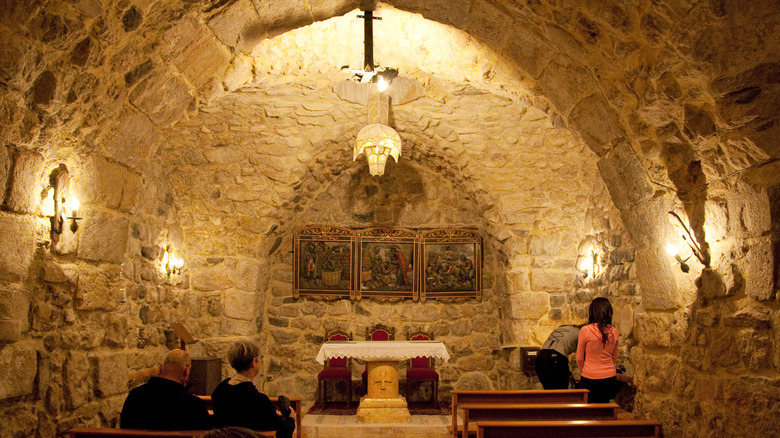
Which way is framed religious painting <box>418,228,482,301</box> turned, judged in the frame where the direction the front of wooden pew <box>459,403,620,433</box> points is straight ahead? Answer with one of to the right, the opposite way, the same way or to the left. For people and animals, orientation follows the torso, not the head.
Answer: the opposite way

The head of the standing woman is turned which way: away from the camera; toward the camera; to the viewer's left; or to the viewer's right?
away from the camera

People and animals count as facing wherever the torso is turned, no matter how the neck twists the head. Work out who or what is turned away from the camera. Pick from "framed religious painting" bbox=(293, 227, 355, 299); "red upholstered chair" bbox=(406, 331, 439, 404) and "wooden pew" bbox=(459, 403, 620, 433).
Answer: the wooden pew

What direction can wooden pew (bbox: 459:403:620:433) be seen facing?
away from the camera

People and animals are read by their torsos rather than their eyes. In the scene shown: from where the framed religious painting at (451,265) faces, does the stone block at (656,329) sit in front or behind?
in front

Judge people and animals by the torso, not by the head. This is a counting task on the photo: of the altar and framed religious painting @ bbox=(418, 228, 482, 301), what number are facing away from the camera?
0

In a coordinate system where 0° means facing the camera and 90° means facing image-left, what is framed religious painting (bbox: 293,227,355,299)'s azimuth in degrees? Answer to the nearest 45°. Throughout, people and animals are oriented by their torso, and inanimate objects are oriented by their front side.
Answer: approximately 0°

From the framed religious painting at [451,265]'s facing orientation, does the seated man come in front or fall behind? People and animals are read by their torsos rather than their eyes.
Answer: in front

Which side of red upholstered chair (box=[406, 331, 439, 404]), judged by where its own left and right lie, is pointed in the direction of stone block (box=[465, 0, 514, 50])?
front

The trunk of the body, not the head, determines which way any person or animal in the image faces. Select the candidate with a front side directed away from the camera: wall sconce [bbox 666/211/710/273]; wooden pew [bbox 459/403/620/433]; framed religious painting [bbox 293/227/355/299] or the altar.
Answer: the wooden pew

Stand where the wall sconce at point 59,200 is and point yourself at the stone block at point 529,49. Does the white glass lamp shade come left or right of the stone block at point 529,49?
left

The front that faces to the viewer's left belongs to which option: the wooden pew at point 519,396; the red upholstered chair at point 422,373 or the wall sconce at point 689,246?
the wall sconce

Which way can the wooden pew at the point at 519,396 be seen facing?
away from the camera
